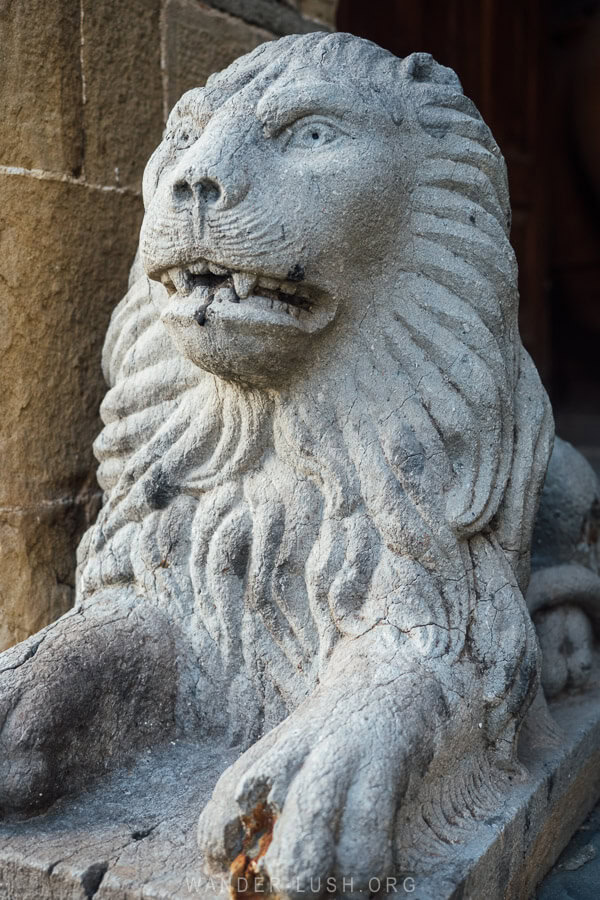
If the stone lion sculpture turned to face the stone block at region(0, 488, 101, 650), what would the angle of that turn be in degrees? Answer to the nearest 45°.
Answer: approximately 90° to its right

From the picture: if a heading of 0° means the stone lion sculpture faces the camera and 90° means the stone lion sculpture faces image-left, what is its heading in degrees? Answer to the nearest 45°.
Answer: approximately 45°
